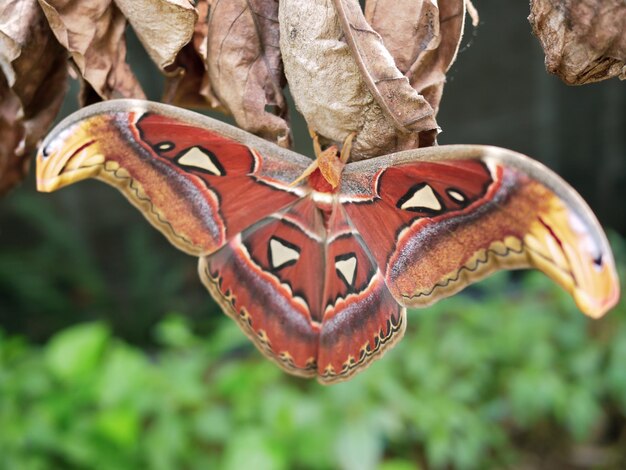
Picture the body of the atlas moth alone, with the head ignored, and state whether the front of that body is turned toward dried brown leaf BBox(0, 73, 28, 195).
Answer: no

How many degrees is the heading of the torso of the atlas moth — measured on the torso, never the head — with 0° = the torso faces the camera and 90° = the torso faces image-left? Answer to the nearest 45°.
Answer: approximately 180°
